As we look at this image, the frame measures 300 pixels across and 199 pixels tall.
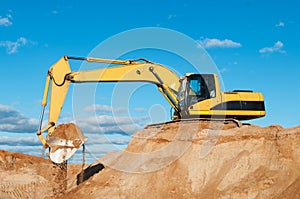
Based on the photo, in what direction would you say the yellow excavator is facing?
to the viewer's left
